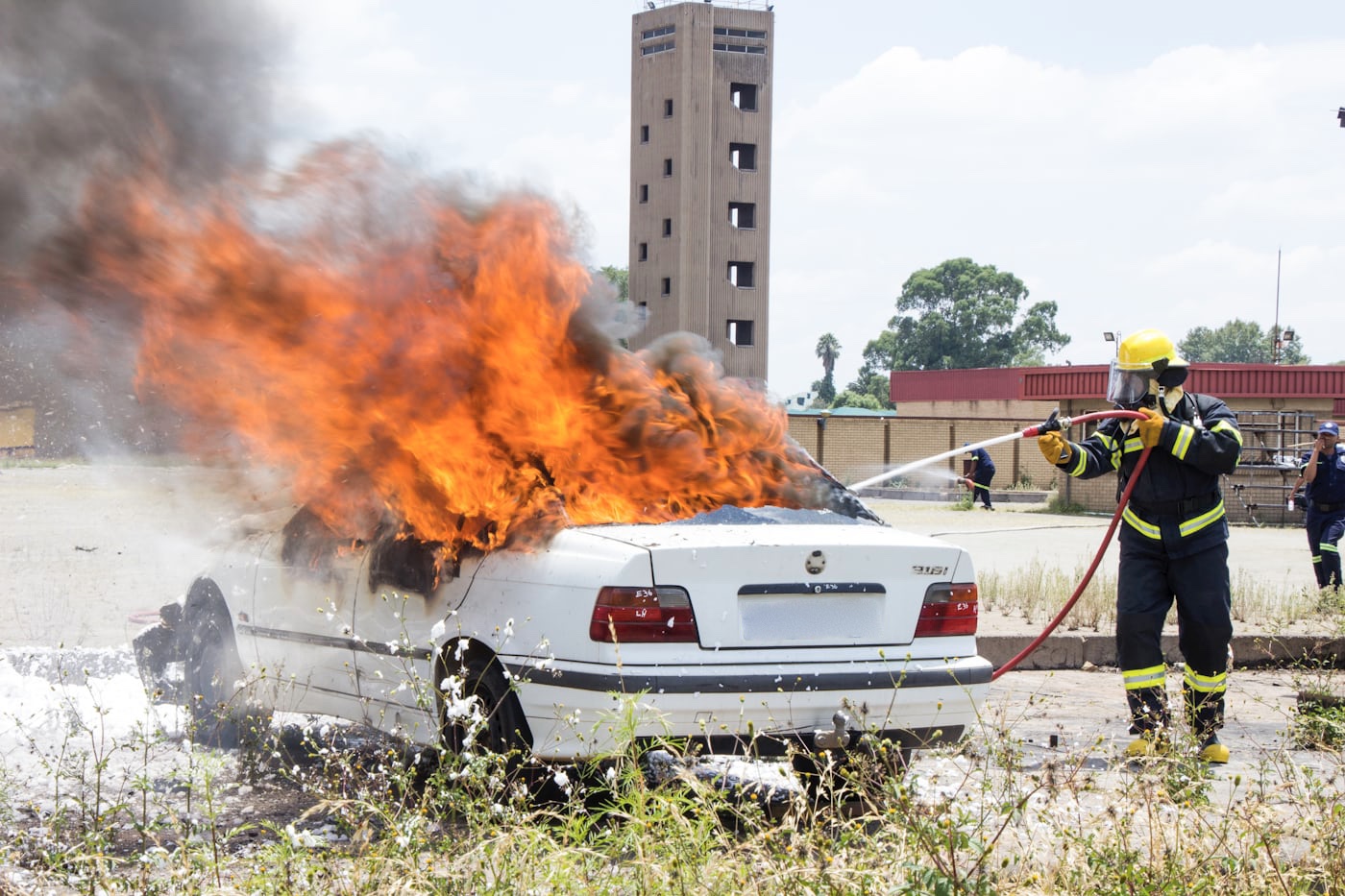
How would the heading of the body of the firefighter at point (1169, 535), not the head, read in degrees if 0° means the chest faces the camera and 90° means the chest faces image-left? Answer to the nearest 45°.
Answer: approximately 45°

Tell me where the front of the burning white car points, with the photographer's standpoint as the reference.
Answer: facing away from the viewer and to the left of the viewer

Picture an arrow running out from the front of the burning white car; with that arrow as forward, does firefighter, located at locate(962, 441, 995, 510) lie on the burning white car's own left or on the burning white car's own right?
on the burning white car's own right

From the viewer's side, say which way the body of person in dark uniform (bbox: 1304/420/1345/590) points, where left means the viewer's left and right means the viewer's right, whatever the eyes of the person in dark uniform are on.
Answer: facing the viewer

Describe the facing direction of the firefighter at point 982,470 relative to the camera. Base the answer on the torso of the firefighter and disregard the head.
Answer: to the viewer's left

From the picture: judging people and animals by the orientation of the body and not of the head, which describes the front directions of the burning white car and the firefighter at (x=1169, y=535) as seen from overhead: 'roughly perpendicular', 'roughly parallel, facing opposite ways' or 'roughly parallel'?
roughly perpendicular

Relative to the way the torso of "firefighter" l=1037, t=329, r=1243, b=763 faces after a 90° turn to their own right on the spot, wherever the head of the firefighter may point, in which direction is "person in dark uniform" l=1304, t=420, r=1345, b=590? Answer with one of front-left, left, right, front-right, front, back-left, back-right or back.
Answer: front-right

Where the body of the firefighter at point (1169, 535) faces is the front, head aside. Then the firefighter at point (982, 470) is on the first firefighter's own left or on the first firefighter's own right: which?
on the first firefighter's own right

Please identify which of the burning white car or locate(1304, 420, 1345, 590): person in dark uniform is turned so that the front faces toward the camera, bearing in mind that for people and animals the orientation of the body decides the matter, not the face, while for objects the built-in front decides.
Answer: the person in dark uniform

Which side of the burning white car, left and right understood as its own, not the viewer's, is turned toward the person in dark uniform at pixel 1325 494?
right

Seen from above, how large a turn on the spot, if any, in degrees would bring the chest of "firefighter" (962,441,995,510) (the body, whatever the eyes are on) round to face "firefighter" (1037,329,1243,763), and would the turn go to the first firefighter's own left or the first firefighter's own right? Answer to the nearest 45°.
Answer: approximately 90° to the first firefighter's own left

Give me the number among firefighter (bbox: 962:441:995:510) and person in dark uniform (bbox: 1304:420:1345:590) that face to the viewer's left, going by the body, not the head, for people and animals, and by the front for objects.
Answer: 1

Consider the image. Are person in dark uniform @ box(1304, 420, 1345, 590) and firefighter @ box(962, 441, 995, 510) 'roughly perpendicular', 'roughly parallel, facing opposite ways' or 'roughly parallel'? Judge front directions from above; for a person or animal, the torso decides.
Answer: roughly perpendicular

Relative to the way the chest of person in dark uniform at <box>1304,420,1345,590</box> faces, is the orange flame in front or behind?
in front

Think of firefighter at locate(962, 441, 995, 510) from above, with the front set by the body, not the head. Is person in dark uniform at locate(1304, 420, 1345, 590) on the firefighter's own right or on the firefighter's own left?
on the firefighter's own left

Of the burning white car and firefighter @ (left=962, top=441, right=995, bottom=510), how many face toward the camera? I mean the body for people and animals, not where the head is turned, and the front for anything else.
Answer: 0

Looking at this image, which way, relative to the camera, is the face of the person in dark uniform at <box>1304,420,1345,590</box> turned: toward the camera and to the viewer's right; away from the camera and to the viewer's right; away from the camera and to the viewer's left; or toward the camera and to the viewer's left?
toward the camera and to the viewer's left
